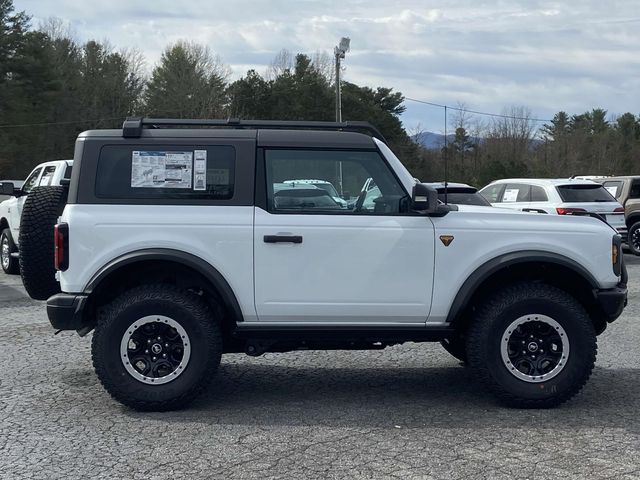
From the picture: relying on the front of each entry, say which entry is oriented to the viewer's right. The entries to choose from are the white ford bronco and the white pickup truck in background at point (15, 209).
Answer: the white ford bronco

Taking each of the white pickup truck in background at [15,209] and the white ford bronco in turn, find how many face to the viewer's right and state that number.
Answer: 1

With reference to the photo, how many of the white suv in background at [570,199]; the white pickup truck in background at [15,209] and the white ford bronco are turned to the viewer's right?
1

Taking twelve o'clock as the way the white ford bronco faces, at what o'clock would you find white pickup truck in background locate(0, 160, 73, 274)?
The white pickup truck in background is roughly at 8 o'clock from the white ford bronco.

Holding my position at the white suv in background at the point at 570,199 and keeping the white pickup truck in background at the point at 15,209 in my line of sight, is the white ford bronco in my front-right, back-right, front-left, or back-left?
front-left

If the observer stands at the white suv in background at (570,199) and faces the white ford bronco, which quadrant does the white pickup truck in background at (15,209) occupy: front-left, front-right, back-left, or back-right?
front-right

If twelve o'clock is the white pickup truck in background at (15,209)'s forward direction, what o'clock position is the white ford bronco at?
The white ford bronco is roughly at 7 o'clock from the white pickup truck in background.

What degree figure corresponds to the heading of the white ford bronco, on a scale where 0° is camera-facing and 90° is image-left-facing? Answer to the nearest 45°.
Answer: approximately 270°

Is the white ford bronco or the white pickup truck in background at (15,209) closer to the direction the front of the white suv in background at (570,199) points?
the white pickup truck in background

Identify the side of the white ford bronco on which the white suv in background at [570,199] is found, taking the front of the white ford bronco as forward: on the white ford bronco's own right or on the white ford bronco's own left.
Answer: on the white ford bronco's own left

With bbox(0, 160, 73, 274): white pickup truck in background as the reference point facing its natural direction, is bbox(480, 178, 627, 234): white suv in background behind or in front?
behind

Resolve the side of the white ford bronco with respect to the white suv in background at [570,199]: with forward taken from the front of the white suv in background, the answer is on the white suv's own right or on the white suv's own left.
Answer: on the white suv's own left

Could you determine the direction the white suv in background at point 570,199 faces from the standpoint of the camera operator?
facing away from the viewer and to the left of the viewer

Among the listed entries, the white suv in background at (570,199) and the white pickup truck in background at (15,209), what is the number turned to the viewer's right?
0
